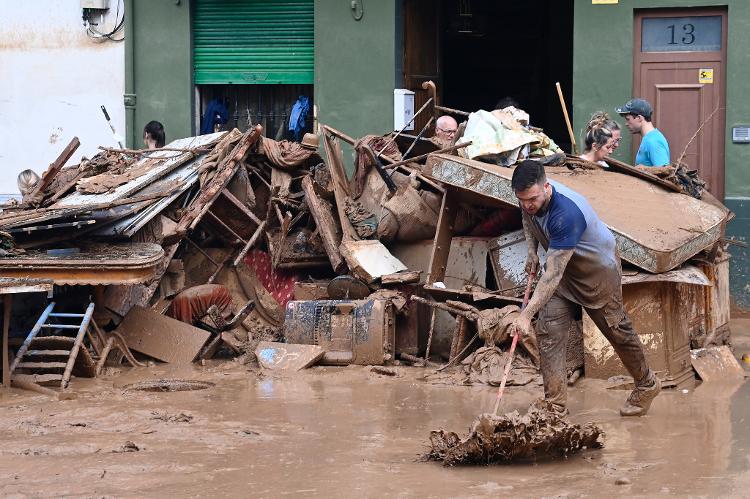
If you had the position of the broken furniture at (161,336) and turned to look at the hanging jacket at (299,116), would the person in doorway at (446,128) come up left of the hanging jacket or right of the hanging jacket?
right

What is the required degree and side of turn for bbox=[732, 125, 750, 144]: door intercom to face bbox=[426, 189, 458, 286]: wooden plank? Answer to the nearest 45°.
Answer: approximately 45° to its right

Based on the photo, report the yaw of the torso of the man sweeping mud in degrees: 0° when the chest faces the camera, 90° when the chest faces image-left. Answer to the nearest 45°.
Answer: approximately 45°

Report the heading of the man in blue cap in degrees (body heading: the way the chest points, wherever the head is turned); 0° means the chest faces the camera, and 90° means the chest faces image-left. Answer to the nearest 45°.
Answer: approximately 90°

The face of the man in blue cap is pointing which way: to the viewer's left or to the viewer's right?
to the viewer's left

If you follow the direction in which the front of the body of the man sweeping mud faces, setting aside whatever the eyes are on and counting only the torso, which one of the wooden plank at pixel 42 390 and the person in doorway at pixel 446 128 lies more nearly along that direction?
the wooden plank
